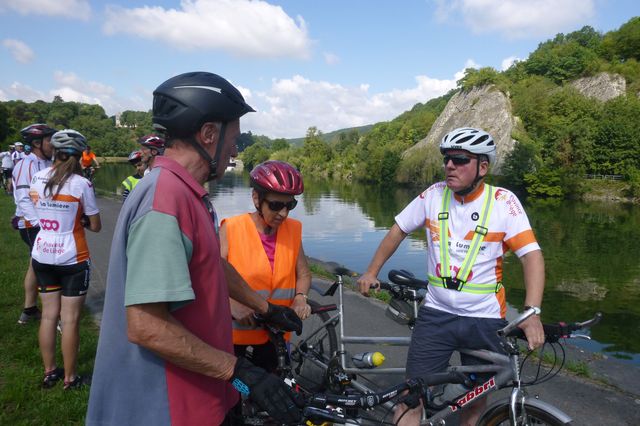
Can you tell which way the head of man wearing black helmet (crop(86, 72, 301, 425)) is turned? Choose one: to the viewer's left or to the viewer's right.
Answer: to the viewer's right

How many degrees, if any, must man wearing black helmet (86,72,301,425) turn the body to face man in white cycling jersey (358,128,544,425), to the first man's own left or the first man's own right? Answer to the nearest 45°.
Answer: approximately 45° to the first man's own left

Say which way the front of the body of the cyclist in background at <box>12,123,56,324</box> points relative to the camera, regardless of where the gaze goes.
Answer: to the viewer's right

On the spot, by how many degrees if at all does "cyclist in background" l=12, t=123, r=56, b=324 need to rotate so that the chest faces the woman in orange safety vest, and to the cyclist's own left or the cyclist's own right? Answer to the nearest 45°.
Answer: approximately 90° to the cyclist's own right

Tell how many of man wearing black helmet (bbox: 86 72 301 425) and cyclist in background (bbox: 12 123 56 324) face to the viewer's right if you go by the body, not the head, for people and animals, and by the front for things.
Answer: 2

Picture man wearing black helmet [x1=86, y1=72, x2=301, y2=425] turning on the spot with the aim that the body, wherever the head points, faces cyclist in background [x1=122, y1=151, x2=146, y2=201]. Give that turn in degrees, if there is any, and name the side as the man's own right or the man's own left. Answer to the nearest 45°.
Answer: approximately 90° to the man's own left

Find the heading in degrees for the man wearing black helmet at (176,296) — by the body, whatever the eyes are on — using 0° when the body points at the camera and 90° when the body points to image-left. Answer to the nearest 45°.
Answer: approximately 270°

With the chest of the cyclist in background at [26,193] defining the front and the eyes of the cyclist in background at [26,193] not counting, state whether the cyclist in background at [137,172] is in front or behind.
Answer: in front

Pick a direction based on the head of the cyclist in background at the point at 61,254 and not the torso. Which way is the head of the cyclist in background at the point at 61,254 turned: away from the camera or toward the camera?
away from the camera

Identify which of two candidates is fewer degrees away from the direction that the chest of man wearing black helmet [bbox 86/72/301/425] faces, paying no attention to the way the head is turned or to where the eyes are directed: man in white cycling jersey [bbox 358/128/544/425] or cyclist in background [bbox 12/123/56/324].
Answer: the man in white cycling jersey
